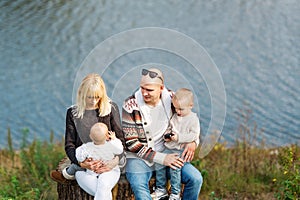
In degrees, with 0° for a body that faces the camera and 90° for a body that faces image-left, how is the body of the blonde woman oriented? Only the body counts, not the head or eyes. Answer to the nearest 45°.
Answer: approximately 0°
